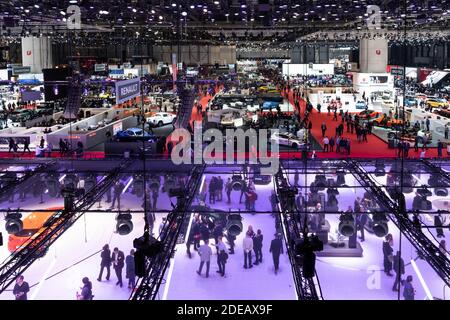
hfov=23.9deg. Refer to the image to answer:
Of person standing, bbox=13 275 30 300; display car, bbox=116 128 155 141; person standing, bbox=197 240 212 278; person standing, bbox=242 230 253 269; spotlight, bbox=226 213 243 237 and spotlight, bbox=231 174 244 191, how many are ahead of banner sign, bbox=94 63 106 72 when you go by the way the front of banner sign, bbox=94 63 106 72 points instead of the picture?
6

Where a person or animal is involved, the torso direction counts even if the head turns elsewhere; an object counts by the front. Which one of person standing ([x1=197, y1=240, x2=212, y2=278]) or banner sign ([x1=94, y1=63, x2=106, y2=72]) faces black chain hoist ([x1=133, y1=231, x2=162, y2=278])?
the banner sign

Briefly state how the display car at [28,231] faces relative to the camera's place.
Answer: facing the viewer and to the left of the viewer

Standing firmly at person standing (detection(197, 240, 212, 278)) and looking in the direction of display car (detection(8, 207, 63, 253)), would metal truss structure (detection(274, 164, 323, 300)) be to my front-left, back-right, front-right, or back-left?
back-right

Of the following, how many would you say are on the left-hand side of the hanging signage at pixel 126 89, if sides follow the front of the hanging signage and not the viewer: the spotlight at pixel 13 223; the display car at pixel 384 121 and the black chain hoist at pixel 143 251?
1

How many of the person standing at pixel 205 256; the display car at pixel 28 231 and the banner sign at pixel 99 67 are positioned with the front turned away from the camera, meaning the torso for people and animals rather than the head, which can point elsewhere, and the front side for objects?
1

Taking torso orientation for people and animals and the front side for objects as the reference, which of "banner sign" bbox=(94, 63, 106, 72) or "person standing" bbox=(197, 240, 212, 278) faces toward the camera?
the banner sign

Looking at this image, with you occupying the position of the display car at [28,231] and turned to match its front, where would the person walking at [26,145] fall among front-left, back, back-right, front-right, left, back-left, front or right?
back-right

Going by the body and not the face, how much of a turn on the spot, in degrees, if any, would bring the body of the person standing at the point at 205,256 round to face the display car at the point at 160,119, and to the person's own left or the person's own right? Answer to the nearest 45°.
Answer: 0° — they already face it

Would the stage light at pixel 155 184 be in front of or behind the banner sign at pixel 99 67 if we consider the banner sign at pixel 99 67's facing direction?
in front

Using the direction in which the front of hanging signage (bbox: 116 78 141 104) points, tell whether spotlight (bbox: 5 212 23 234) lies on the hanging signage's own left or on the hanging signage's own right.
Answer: on the hanging signage's own right

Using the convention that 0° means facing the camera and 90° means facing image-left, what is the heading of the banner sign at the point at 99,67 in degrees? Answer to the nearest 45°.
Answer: approximately 0°

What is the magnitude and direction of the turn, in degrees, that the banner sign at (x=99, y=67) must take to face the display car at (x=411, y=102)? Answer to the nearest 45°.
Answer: approximately 45° to its left
